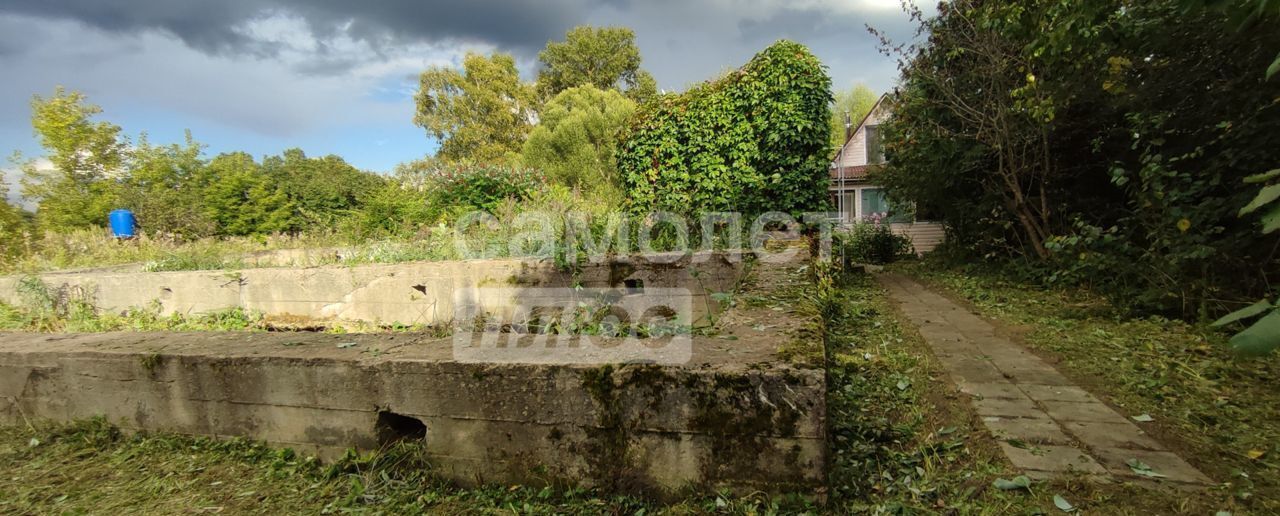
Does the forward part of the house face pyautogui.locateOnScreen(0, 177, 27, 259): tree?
no

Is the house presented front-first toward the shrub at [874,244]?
yes

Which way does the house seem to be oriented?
toward the camera

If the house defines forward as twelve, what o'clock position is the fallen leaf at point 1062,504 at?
The fallen leaf is roughly at 12 o'clock from the house.

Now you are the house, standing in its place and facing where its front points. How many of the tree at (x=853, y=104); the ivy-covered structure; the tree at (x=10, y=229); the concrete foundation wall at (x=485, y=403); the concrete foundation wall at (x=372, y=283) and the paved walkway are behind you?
1

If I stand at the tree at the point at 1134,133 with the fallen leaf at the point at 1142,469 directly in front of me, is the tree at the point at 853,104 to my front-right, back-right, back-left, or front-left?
back-right

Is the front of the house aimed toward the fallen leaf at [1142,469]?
yes

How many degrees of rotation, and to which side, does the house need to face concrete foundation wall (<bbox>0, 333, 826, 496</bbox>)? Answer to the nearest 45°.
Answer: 0° — it already faces it

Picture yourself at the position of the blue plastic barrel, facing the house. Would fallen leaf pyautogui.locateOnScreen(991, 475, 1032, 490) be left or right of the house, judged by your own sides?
right

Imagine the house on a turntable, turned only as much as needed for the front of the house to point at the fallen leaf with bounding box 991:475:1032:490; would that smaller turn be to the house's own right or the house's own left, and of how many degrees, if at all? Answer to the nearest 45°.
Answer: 0° — it already faces it

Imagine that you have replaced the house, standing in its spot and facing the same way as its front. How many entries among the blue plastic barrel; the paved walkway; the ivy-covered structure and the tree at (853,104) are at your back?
1

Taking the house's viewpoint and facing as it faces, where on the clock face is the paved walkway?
The paved walkway is roughly at 12 o'clock from the house.

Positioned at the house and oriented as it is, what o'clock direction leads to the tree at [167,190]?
The tree is roughly at 2 o'clock from the house.

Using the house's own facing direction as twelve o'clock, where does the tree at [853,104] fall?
The tree is roughly at 6 o'clock from the house.

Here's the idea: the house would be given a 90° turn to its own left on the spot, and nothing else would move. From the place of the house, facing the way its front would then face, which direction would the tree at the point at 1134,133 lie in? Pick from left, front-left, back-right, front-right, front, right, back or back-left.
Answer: right

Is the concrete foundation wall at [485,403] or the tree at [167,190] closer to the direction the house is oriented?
the concrete foundation wall

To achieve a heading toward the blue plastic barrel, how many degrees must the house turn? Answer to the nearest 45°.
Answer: approximately 45° to its right

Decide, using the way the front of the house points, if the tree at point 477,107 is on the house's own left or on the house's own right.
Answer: on the house's own right

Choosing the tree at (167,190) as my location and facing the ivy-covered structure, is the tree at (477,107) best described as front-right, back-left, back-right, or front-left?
front-left
